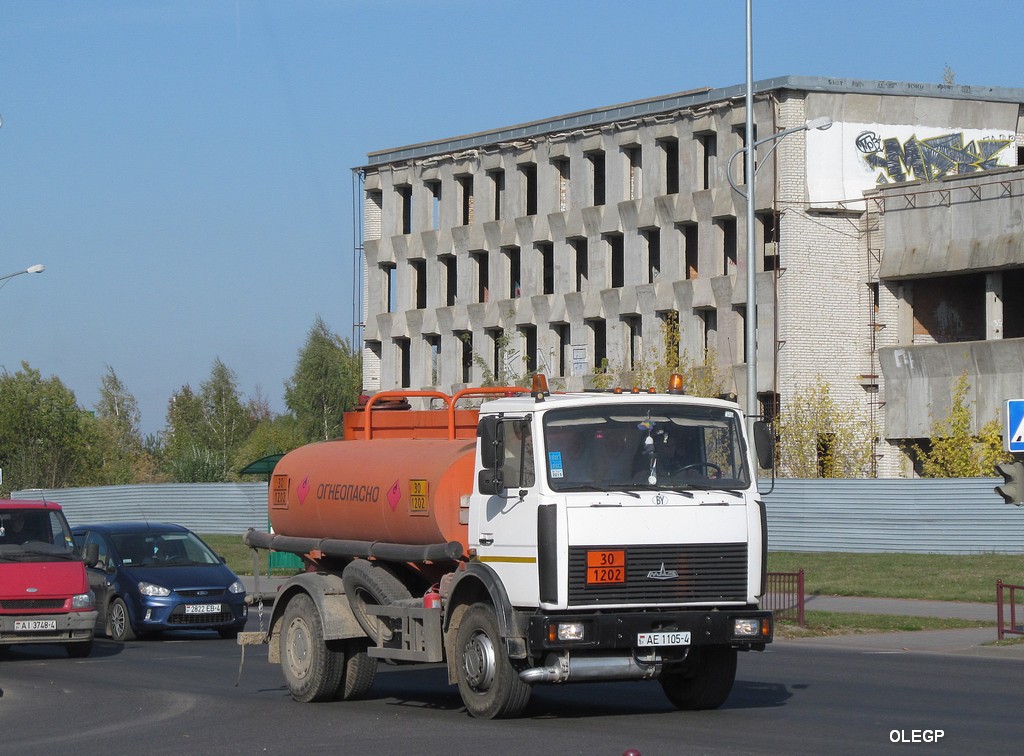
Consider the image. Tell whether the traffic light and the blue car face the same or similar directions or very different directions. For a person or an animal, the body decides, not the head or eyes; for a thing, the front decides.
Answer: very different directions

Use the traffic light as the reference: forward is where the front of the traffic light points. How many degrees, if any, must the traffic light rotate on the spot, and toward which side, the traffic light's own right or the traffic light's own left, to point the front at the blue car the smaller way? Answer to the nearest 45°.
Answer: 0° — it already faces it

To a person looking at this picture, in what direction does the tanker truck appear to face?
facing the viewer and to the right of the viewer

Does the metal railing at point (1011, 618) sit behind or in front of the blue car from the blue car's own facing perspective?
in front

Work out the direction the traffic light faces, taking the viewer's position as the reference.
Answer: facing to the left of the viewer

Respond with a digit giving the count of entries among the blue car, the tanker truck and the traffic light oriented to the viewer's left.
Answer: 1

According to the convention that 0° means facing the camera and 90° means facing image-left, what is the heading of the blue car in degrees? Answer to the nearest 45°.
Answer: approximately 315°

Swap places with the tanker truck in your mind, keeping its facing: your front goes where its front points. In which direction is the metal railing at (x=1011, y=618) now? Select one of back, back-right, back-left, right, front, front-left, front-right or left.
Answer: left

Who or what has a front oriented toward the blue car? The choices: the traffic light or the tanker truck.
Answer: the traffic light

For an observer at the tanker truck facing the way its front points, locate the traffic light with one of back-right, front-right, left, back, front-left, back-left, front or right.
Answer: left
